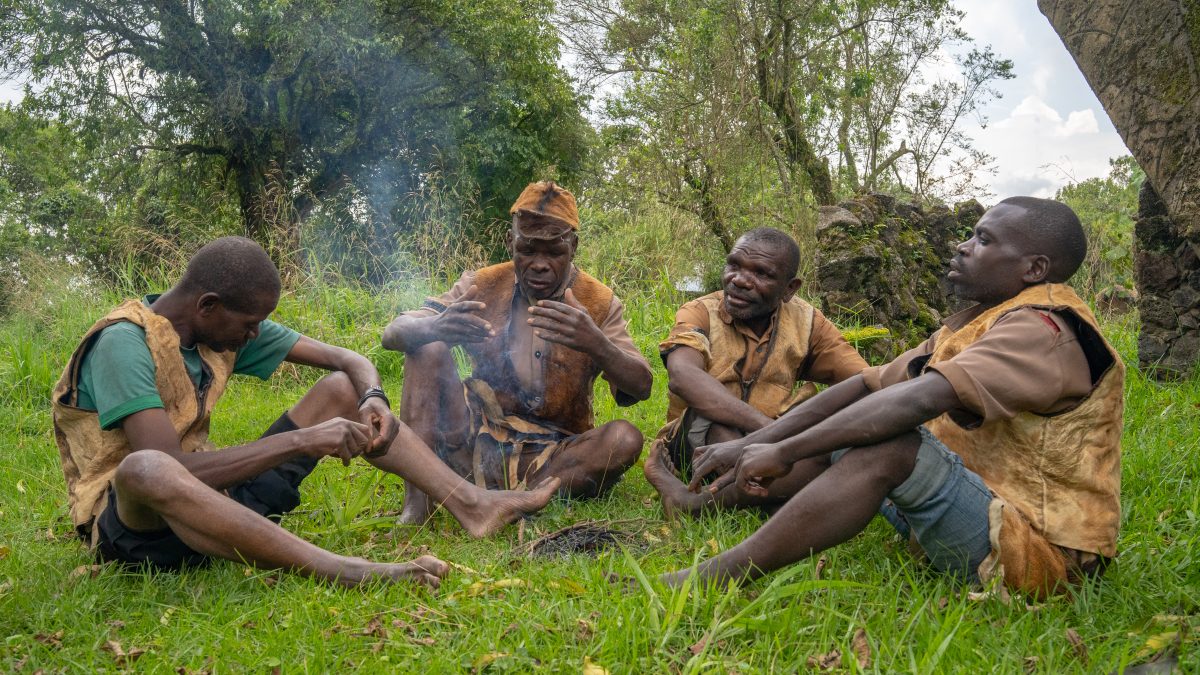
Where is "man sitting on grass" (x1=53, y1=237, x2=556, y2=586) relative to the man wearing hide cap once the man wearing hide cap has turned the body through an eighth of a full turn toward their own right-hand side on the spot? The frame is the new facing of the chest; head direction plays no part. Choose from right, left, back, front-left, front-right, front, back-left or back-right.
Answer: front

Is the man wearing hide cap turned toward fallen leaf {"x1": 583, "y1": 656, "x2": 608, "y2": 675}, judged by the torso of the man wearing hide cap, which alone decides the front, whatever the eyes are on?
yes

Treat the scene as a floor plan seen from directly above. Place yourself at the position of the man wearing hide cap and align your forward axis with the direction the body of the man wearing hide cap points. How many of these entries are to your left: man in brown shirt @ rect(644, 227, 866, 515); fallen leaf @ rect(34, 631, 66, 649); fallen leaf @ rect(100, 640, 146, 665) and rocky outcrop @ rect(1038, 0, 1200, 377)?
2

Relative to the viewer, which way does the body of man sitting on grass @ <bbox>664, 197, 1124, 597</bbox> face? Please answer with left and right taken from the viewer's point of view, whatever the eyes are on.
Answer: facing to the left of the viewer

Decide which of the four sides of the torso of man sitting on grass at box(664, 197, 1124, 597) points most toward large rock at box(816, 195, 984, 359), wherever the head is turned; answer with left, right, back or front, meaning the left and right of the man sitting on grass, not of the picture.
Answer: right

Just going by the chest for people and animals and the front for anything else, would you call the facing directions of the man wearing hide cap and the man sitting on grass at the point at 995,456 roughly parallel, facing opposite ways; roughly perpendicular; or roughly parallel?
roughly perpendicular

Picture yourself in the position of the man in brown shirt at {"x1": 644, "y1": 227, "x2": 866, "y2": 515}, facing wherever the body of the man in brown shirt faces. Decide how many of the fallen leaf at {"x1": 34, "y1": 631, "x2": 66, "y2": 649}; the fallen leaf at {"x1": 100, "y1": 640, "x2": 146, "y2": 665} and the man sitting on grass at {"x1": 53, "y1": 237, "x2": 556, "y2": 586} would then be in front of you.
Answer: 3

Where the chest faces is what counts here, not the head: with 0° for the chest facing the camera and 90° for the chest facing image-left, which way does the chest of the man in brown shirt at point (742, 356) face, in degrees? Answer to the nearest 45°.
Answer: approximately 45°

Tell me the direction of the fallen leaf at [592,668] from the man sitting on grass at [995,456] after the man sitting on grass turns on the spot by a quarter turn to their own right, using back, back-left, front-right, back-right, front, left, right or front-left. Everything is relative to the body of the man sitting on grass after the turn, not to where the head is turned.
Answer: back-left

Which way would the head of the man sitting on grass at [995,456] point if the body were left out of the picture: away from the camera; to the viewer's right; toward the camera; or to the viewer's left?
to the viewer's left

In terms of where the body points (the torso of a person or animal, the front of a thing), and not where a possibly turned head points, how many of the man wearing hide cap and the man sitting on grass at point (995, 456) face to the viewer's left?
1

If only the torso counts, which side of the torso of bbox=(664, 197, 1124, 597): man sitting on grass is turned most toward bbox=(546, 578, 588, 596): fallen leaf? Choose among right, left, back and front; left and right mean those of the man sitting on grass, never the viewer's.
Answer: front

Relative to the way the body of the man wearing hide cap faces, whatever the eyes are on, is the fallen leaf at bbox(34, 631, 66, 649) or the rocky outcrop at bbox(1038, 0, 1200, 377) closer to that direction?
the fallen leaf

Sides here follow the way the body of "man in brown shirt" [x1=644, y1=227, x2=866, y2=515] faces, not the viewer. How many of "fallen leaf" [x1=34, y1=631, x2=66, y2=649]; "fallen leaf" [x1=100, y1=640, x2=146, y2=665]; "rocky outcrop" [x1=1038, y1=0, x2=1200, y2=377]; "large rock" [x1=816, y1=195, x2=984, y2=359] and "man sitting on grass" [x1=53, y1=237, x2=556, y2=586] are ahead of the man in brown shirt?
3

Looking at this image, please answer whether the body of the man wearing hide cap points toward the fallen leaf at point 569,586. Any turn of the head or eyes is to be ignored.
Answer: yes
